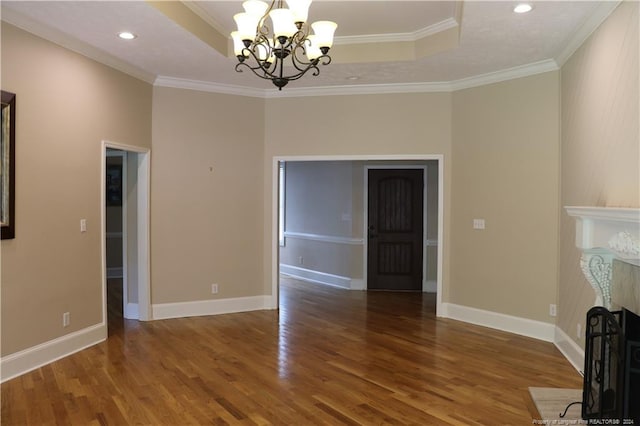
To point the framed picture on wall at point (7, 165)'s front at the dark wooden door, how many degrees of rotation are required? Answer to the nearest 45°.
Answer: approximately 45° to its left

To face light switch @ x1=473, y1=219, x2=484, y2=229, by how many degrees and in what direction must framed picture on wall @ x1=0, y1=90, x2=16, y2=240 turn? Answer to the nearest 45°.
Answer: approximately 45° to its left

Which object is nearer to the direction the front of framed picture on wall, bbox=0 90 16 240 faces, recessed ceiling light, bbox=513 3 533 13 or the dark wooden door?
the recessed ceiling light

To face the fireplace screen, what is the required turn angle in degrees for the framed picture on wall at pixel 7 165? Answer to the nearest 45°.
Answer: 0° — it already faces it

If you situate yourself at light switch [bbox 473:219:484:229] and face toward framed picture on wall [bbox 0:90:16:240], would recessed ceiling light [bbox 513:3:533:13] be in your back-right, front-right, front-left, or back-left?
front-left

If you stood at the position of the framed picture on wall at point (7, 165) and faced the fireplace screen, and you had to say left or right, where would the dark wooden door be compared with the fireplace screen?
left

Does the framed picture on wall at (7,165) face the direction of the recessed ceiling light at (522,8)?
yes

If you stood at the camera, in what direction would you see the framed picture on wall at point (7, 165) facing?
facing the viewer and to the right of the viewer

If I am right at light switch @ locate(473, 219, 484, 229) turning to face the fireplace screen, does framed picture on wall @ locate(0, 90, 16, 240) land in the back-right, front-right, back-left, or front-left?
front-right
